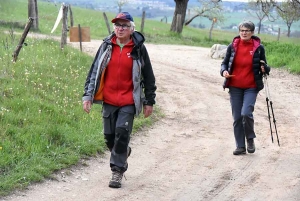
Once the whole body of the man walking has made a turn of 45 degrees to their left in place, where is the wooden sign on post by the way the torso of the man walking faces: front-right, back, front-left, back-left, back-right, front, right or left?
back-left

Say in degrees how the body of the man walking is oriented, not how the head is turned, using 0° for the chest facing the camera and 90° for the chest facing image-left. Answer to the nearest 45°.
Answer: approximately 0°
